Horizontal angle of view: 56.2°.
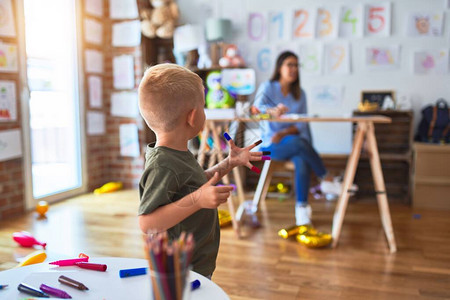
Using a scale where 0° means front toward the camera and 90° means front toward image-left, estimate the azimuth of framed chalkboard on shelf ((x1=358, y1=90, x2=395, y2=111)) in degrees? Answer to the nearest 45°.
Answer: approximately 0°

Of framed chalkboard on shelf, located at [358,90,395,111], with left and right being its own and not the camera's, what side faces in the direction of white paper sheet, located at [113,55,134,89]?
right

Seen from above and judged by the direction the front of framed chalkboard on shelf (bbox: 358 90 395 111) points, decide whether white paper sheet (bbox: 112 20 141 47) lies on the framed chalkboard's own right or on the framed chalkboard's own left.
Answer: on the framed chalkboard's own right

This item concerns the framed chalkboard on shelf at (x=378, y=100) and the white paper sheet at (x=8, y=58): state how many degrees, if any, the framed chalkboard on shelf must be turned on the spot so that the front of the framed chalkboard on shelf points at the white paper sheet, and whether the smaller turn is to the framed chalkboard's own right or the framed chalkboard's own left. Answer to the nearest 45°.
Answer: approximately 45° to the framed chalkboard's own right

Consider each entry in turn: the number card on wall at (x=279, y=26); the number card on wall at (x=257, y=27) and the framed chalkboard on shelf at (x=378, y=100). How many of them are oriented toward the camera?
3

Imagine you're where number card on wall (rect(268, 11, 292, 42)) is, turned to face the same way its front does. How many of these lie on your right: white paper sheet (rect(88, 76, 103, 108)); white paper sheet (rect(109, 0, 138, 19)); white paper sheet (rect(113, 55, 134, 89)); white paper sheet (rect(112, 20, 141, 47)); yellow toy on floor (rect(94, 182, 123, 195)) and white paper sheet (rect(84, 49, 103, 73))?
6

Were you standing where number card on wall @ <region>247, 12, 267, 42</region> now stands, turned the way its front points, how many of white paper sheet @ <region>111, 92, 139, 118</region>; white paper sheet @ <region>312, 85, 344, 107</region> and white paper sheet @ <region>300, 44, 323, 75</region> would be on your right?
1

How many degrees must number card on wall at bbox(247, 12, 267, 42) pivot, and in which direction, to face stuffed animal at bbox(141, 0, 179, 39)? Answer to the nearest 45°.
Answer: approximately 90° to its right

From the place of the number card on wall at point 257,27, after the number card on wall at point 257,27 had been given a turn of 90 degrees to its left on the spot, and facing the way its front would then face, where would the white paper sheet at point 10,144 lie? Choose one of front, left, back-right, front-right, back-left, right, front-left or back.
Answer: back-right

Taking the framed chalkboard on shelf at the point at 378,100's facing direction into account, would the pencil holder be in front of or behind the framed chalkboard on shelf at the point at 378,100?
in front

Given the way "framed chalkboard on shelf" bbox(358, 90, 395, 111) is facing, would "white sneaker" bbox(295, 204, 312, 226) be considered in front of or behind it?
in front
